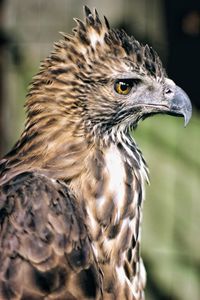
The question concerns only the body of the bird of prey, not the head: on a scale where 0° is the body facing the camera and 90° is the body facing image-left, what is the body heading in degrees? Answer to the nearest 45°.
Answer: approximately 270°
